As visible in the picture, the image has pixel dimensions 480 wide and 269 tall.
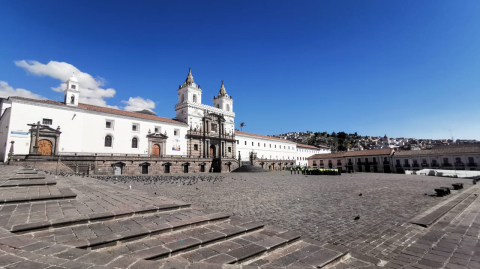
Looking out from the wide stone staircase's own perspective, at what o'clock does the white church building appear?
The white church building is roughly at 7 o'clock from the wide stone staircase.

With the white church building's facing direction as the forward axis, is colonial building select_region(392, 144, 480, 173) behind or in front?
in front

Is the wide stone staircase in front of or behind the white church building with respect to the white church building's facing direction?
in front

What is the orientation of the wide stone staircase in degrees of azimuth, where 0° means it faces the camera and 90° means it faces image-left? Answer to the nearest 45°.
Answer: approximately 315°

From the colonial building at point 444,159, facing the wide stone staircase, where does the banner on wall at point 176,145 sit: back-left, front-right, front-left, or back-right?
front-right

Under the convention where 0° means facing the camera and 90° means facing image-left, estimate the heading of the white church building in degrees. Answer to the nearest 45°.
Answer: approximately 315°

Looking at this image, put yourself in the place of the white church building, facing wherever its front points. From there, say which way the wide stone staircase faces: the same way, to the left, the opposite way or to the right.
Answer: the same way

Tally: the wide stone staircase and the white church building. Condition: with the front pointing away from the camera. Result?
0
